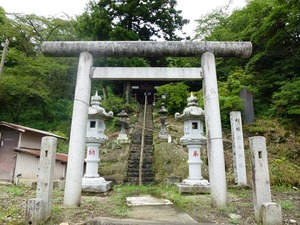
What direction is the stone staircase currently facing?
toward the camera

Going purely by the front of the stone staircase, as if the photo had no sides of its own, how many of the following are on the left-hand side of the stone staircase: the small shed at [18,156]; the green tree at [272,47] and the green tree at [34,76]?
1

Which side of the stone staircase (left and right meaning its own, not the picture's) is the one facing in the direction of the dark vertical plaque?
left

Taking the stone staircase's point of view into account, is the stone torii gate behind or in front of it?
in front

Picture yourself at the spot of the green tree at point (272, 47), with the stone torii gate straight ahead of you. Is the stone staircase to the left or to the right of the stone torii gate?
right

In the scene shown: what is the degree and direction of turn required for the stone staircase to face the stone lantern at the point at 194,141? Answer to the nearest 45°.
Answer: approximately 45° to its left

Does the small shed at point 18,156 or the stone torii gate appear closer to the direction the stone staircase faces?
the stone torii gate

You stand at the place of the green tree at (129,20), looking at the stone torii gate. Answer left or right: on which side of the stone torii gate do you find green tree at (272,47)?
left

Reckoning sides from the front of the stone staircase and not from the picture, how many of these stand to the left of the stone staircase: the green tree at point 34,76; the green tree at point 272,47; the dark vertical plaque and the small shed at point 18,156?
2

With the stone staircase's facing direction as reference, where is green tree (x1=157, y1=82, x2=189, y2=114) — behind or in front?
behind

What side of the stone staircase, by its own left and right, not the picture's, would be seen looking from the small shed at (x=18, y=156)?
right

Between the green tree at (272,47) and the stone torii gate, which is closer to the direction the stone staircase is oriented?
the stone torii gate

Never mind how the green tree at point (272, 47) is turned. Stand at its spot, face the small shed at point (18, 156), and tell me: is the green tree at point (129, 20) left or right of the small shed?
right
